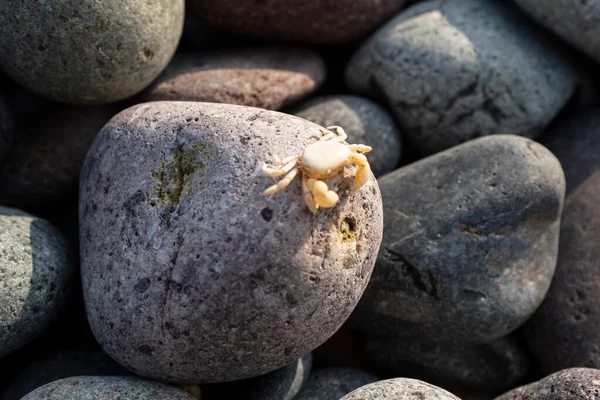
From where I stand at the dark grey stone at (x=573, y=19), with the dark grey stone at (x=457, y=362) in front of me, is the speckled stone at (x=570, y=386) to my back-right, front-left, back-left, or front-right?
front-left

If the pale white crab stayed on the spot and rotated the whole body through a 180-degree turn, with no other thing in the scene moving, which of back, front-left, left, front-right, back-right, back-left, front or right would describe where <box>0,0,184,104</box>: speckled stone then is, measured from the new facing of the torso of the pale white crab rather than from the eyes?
front

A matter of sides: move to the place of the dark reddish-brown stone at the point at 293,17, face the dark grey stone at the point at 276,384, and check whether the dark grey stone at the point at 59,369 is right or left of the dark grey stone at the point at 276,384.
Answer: right

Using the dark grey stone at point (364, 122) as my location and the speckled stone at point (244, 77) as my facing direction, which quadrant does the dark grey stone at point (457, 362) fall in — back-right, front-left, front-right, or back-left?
back-left

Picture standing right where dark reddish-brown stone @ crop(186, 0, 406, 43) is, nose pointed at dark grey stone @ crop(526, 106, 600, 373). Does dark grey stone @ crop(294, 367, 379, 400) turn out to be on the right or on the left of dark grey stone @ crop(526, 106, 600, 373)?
right

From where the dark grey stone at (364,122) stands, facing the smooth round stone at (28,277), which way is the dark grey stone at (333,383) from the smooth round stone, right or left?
left

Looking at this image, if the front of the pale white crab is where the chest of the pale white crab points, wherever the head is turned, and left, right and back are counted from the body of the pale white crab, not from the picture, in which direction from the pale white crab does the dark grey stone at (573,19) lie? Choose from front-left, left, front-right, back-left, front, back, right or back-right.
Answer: left

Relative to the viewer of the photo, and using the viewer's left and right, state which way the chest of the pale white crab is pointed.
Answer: facing the viewer and to the right of the viewer

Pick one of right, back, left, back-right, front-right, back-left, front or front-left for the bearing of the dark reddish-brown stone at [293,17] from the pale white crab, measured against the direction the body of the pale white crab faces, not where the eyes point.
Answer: back-left
